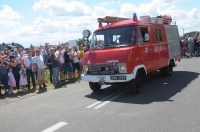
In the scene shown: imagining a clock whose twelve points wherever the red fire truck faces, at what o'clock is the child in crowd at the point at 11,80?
The child in crowd is roughly at 2 o'clock from the red fire truck.

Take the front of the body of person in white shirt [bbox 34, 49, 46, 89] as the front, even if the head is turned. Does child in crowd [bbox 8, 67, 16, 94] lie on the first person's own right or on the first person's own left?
on the first person's own right

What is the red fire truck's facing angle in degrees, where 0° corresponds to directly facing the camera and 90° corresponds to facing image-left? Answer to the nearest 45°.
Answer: approximately 45°

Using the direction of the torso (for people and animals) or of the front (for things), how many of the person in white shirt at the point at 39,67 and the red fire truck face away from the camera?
0

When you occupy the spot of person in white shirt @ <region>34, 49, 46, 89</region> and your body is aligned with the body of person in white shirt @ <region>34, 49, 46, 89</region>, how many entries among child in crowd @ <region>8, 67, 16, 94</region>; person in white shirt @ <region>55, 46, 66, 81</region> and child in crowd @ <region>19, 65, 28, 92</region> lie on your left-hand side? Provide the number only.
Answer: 1

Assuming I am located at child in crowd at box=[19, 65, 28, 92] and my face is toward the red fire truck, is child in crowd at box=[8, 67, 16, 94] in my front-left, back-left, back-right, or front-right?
back-right

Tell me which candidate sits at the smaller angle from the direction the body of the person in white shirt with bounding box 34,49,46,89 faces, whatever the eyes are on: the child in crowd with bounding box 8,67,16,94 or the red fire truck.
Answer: the red fire truck

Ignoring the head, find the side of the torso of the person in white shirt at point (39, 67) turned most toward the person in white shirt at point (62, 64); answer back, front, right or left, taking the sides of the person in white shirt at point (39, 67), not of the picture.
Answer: left

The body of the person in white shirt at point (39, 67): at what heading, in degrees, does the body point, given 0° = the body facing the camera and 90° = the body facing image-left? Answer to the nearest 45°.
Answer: approximately 315°

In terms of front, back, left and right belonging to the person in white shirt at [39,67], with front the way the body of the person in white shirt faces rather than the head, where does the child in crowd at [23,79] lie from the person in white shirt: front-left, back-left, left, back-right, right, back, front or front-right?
right

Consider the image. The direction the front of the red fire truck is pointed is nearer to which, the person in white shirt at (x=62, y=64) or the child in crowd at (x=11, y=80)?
the child in crowd

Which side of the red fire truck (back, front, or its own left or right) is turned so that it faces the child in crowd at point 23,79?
right
